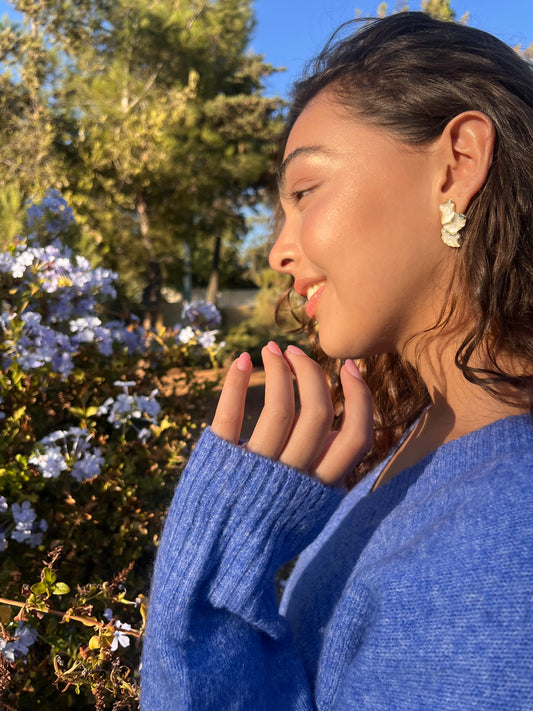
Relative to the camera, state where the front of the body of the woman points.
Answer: to the viewer's left

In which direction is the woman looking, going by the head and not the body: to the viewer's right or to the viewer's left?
to the viewer's left
